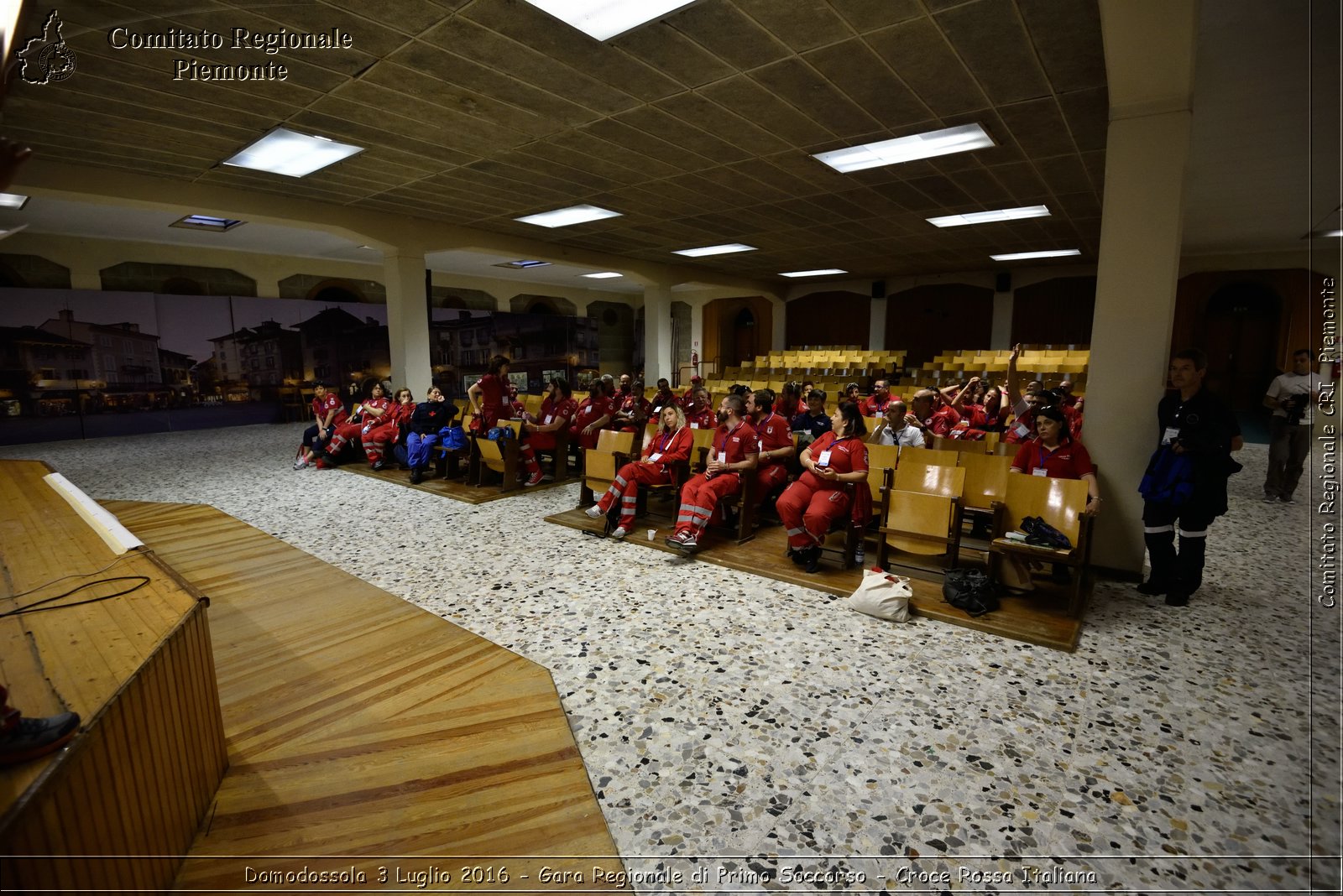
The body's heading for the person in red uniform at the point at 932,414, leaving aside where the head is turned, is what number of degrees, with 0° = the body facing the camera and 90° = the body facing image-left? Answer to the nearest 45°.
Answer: approximately 45°

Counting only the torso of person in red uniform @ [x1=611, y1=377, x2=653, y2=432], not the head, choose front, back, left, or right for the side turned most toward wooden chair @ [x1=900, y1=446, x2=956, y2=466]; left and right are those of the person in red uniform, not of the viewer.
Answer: left

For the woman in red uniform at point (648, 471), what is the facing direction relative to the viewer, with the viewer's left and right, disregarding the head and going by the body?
facing the viewer and to the left of the viewer

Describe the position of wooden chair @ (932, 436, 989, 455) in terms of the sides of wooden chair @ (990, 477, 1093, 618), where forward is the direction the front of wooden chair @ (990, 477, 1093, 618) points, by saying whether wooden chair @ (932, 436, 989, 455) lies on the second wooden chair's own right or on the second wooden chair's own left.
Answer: on the second wooden chair's own right

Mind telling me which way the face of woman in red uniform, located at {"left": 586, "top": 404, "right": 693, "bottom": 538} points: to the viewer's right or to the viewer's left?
to the viewer's left

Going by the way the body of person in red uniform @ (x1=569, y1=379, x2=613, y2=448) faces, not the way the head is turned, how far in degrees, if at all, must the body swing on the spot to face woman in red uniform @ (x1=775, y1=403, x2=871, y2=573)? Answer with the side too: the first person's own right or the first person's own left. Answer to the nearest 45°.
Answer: approximately 90° to the first person's own left

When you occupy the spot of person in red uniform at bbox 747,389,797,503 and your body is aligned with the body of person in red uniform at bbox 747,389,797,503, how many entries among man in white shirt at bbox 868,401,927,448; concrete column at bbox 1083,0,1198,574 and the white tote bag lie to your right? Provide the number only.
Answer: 0

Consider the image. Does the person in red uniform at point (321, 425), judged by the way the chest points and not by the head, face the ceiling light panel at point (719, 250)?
no

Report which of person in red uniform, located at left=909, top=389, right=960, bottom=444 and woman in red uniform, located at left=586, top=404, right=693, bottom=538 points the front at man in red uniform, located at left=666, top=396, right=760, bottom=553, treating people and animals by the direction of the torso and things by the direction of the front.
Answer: the person in red uniform

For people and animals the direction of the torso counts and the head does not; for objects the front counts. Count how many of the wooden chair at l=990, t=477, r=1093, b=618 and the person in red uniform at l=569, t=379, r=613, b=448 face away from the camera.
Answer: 0

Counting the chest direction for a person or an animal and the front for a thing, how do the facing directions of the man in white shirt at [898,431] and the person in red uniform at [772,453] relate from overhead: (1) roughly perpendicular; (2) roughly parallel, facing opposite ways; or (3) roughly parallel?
roughly parallel

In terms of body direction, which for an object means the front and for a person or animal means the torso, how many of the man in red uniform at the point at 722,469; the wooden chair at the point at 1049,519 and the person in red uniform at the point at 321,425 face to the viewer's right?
0

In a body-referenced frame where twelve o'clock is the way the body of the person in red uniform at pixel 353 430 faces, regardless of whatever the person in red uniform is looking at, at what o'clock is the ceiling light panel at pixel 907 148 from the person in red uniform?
The ceiling light panel is roughly at 9 o'clock from the person in red uniform.

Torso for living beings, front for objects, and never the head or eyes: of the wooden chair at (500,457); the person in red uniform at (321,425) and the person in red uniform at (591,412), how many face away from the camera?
0

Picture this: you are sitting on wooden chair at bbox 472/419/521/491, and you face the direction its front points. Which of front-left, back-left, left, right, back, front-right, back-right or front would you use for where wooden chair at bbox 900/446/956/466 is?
left

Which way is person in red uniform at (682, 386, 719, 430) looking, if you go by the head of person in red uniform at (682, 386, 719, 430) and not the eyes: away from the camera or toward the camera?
toward the camera

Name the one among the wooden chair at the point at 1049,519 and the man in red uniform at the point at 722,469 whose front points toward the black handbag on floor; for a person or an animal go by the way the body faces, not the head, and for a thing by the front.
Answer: the wooden chair

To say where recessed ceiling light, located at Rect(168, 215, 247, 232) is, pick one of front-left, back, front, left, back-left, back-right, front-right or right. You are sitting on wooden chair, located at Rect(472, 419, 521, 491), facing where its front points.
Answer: right

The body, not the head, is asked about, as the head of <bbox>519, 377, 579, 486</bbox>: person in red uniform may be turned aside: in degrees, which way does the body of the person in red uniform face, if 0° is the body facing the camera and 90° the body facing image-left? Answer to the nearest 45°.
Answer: approximately 45°

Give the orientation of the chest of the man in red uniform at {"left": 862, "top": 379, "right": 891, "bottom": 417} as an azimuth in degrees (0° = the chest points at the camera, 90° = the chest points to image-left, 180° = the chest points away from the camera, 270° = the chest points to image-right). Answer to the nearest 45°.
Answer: approximately 45°

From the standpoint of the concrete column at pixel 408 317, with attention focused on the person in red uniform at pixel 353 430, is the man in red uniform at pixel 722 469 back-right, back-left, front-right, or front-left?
front-left
